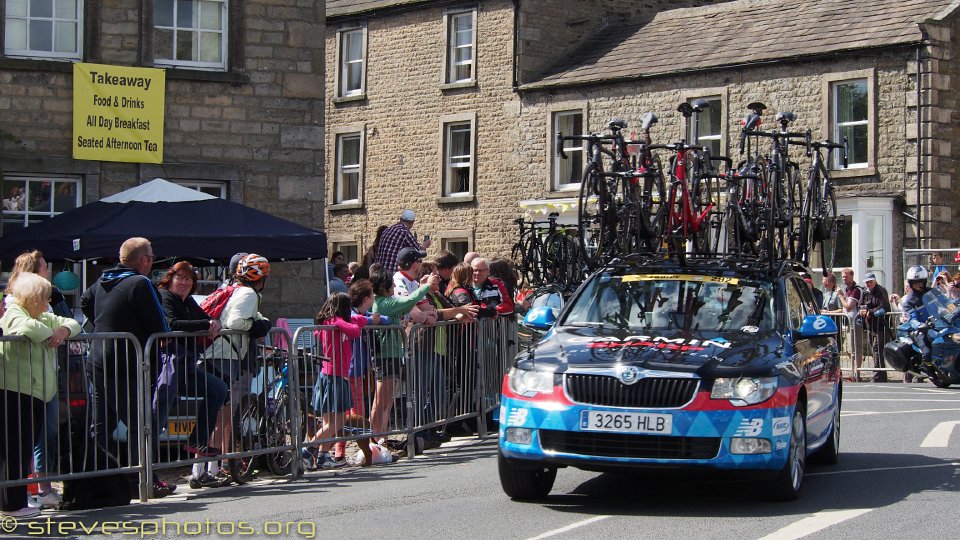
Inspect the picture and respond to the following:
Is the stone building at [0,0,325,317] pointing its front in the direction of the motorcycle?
no

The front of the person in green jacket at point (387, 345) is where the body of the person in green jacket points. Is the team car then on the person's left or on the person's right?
on the person's right

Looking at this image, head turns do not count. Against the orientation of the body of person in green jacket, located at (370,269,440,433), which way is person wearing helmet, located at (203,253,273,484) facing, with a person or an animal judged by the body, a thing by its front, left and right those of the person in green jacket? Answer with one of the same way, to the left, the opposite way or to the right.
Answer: the same way

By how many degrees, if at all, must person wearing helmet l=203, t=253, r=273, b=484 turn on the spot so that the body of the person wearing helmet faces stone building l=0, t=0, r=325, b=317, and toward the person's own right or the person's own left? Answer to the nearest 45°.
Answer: approximately 90° to the person's own left

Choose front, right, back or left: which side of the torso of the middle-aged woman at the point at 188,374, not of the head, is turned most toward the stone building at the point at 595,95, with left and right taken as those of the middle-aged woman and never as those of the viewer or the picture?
left

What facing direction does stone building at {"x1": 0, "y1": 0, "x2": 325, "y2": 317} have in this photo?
toward the camera

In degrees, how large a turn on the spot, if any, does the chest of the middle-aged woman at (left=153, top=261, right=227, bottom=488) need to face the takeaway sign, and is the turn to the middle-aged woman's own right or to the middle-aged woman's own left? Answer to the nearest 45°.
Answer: approximately 135° to the middle-aged woman's own left

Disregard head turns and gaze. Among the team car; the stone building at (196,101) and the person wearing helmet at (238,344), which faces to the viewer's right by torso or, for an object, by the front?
the person wearing helmet

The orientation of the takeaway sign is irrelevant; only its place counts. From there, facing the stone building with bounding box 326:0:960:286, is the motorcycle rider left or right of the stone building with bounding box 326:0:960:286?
right

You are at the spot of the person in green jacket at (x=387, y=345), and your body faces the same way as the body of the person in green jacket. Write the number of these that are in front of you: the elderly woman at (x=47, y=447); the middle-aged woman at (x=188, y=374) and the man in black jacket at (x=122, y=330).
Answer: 0

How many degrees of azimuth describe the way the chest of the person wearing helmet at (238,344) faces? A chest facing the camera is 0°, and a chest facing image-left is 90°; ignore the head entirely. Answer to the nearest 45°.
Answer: approximately 270°

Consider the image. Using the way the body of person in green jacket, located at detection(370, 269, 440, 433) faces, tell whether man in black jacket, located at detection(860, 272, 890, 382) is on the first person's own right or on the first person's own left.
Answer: on the first person's own left

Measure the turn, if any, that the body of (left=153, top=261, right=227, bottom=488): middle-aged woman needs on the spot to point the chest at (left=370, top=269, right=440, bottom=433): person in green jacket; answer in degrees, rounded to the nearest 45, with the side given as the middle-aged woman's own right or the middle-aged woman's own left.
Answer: approximately 90° to the middle-aged woman's own left
